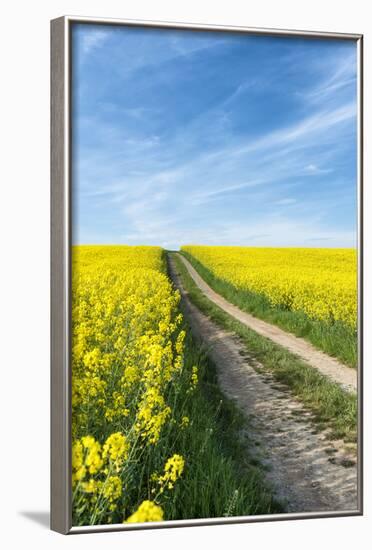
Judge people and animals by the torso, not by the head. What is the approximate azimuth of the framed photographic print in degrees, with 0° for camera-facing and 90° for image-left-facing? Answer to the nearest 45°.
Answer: approximately 315°
